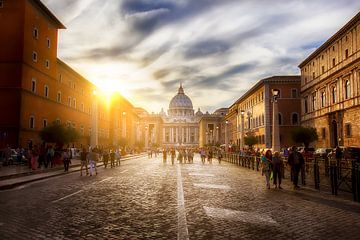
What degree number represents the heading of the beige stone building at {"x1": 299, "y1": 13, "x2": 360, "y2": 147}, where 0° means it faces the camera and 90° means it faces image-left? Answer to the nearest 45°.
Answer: approximately 45°

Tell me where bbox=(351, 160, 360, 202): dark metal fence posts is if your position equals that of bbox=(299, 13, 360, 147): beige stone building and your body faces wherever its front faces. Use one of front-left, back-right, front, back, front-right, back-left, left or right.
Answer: front-left

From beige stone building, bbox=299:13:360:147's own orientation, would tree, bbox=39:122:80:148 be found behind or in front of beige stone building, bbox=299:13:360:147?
in front

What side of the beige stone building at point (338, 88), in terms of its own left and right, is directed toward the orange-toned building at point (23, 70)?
front
